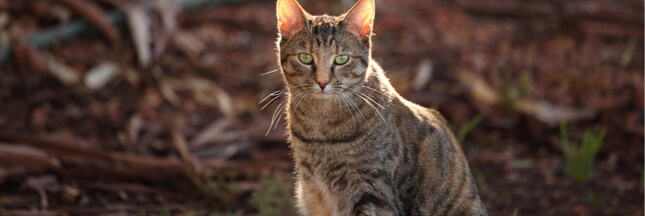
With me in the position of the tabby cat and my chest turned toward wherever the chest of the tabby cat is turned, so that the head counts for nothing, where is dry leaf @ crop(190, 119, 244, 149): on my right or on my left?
on my right

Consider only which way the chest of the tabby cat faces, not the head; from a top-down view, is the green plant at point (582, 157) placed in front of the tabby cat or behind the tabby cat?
behind

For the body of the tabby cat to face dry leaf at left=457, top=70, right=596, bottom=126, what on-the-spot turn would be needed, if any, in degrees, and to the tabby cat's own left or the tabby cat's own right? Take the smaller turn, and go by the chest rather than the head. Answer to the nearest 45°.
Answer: approximately 180°

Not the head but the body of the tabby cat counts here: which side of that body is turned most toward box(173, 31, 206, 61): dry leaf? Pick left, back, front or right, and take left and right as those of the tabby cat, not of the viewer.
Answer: right

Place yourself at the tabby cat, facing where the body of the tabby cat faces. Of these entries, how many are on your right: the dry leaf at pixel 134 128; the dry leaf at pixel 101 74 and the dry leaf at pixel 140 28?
3

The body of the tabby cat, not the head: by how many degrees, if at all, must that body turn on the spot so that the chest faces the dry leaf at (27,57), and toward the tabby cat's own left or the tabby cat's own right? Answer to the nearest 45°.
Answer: approximately 90° to the tabby cat's own right

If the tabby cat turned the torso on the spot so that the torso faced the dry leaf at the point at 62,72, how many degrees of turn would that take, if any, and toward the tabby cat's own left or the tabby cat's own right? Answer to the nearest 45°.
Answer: approximately 90° to the tabby cat's own right

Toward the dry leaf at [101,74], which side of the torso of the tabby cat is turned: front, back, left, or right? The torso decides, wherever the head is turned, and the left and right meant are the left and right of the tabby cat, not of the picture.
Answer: right

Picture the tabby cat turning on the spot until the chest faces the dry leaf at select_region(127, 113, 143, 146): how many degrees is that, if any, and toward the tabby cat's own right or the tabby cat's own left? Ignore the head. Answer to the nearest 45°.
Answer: approximately 90° to the tabby cat's own right

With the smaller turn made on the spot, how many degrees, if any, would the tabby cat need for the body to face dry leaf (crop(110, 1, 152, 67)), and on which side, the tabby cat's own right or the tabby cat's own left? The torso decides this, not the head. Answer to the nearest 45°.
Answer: approximately 90° to the tabby cat's own right

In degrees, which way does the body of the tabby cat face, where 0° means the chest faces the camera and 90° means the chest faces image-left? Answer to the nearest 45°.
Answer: approximately 45°
